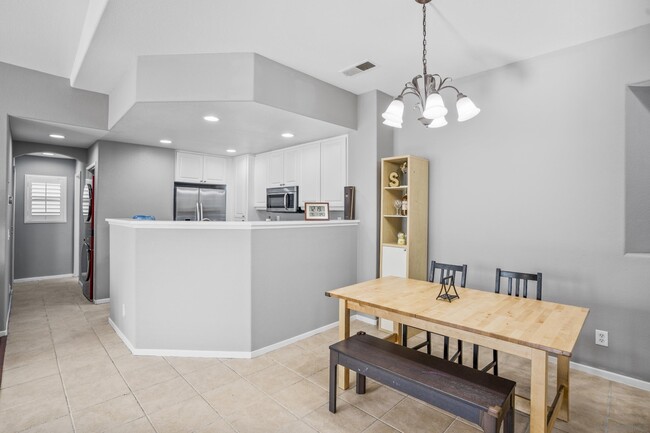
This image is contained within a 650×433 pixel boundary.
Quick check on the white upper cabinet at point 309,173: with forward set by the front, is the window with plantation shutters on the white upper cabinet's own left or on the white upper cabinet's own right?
on the white upper cabinet's own right

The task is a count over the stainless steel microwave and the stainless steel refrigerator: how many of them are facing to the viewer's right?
0

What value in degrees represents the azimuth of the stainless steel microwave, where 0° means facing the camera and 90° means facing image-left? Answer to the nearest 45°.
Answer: approximately 45°

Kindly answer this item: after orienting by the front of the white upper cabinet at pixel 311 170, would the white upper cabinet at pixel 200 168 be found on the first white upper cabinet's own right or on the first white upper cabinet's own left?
on the first white upper cabinet's own right

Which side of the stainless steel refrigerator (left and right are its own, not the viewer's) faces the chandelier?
front

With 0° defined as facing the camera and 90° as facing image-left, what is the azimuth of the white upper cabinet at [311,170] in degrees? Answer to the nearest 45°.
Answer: approximately 45°

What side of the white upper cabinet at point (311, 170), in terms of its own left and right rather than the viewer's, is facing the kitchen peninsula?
front

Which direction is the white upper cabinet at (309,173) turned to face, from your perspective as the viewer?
facing the viewer and to the left of the viewer

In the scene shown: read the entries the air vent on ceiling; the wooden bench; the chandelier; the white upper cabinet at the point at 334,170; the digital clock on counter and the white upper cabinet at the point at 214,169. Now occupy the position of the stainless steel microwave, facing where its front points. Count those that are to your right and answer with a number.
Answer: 1

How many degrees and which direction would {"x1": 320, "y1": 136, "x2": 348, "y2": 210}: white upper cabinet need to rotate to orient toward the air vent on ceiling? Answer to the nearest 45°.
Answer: approximately 45° to its left

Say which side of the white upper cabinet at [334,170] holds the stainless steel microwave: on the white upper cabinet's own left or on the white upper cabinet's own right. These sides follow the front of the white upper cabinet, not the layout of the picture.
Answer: on the white upper cabinet's own right

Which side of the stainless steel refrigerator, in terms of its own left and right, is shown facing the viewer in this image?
front

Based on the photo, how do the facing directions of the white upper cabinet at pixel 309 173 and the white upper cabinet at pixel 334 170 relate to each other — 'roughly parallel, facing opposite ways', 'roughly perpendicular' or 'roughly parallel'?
roughly parallel

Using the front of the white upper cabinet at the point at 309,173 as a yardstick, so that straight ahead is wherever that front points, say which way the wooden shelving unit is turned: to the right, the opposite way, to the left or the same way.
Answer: the same way
